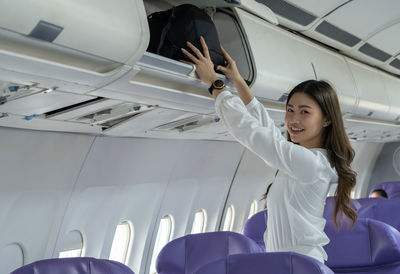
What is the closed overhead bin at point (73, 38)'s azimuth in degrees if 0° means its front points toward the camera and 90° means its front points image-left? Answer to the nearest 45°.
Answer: approximately 315°

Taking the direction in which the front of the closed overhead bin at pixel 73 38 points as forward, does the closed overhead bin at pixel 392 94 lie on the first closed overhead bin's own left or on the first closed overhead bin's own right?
on the first closed overhead bin's own left

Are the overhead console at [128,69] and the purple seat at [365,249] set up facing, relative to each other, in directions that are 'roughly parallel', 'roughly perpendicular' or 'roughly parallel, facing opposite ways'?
roughly perpendicular

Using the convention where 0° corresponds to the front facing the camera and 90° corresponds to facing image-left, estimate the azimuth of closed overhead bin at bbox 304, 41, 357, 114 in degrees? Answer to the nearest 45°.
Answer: approximately 315°

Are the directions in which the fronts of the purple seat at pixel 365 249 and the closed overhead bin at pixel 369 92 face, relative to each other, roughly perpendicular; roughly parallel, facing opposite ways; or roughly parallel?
roughly perpendicular

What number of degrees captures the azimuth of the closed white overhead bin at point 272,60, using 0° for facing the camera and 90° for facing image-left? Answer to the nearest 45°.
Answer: approximately 315°
